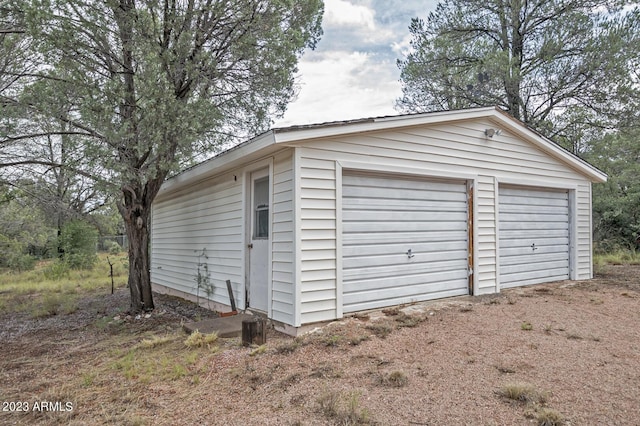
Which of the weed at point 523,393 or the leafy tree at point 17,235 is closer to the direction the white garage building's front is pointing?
the weed

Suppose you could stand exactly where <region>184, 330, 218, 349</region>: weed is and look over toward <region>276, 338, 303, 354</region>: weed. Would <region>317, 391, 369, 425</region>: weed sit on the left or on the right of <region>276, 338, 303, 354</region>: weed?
right

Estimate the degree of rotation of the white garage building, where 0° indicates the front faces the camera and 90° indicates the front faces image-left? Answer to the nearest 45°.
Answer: approximately 315°

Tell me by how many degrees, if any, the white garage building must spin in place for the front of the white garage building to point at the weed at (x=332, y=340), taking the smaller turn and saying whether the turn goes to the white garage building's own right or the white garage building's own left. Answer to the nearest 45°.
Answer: approximately 45° to the white garage building's own right

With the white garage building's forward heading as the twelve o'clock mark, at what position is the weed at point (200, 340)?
The weed is roughly at 3 o'clock from the white garage building.

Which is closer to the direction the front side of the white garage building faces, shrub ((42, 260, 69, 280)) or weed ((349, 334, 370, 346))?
the weed

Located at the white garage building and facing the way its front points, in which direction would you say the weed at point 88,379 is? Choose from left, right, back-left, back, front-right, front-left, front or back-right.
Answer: right

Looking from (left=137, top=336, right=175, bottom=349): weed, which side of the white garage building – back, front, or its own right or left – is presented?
right

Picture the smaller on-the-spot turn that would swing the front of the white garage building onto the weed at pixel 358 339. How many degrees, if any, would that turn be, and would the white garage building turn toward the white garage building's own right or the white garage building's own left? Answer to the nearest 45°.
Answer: approximately 45° to the white garage building's own right

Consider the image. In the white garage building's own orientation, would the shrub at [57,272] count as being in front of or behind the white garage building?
behind
